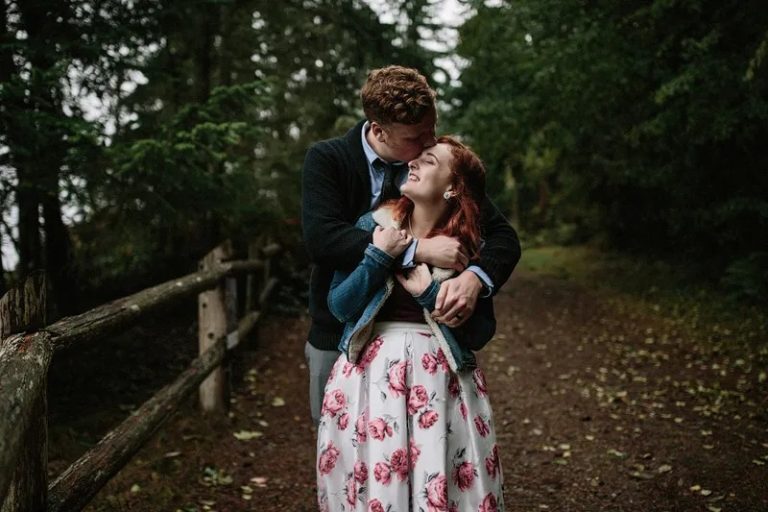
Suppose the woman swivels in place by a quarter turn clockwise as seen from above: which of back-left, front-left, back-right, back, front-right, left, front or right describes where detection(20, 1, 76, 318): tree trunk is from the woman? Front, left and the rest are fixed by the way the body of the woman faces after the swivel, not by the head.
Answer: front-right

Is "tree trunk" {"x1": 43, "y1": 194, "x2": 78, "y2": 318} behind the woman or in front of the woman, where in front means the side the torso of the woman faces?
behind

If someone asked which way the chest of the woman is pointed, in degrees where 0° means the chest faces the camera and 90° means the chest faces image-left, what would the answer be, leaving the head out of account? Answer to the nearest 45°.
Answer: approximately 0°

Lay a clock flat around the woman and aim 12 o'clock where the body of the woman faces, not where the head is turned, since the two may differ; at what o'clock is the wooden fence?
The wooden fence is roughly at 3 o'clock from the woman.

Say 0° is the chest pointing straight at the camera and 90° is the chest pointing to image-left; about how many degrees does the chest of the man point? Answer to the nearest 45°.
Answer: approximately 315°
